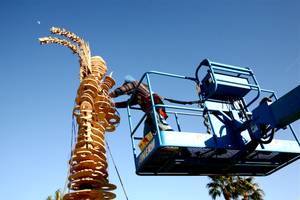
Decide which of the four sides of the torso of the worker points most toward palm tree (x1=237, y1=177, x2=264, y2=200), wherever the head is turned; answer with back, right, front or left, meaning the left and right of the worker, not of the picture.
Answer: right

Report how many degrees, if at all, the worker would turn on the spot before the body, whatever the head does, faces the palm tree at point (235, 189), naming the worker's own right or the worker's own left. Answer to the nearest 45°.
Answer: approximately 90° to the worker's own right

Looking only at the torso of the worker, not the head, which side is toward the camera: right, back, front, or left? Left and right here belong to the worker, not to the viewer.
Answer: left

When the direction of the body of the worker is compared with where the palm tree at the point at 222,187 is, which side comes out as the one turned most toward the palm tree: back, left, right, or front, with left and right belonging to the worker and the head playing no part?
right

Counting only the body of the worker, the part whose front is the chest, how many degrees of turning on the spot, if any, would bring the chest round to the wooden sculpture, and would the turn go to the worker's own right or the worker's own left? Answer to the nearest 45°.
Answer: approximately 45° to the worker's own right
